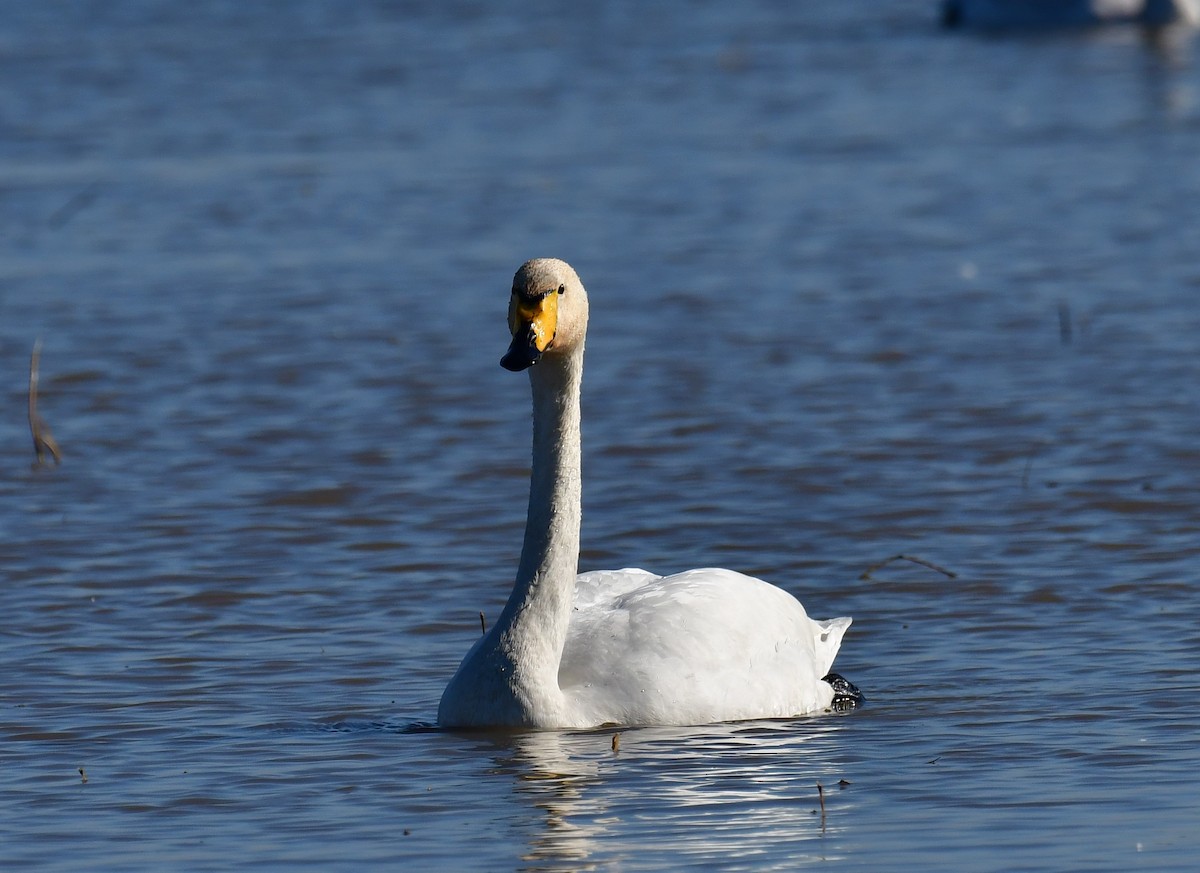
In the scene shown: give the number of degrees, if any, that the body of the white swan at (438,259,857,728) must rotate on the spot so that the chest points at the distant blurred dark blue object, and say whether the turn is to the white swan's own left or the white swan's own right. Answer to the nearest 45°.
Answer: approximately 135° to the white swan's own right

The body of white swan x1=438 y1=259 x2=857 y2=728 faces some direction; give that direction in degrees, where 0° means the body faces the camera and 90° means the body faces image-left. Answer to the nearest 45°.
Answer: approximately 45°

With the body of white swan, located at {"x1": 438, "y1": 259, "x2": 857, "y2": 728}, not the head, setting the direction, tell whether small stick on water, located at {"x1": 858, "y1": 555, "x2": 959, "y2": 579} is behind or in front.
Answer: behind

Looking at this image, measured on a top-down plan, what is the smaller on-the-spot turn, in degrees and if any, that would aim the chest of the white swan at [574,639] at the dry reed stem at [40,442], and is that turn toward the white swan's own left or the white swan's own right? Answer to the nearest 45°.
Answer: approximately 90° to the white swan's own right
